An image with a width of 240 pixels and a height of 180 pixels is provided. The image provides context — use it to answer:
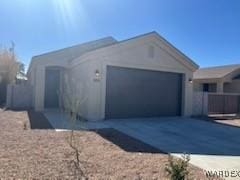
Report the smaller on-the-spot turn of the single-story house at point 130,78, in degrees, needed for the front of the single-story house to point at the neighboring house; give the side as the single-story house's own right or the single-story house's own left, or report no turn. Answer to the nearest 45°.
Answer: approximately 90° to the single-story house's own left

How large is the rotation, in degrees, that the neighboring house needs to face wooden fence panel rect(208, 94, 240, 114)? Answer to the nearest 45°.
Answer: approximately 45° to its right

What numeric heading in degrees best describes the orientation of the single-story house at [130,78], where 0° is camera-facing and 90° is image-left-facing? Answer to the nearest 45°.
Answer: approximately 315°

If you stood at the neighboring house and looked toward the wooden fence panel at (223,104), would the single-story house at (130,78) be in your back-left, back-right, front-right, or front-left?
front-right

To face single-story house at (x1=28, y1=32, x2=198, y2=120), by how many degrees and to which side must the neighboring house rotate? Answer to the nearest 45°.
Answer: approximately 45° to its right

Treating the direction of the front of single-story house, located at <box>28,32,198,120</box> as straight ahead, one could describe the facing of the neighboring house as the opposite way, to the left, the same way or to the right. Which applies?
the same way

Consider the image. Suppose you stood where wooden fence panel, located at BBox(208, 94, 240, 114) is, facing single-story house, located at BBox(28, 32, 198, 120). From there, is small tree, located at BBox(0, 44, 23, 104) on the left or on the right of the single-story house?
right

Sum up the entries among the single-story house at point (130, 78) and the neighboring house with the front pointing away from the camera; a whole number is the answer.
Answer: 0

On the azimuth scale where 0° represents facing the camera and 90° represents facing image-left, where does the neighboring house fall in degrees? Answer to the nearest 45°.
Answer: approximately 315°

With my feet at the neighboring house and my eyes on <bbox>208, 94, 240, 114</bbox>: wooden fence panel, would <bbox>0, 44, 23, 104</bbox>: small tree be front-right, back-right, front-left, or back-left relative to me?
front-right

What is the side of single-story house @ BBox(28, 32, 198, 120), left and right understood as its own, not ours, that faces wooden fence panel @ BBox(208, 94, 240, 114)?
left
